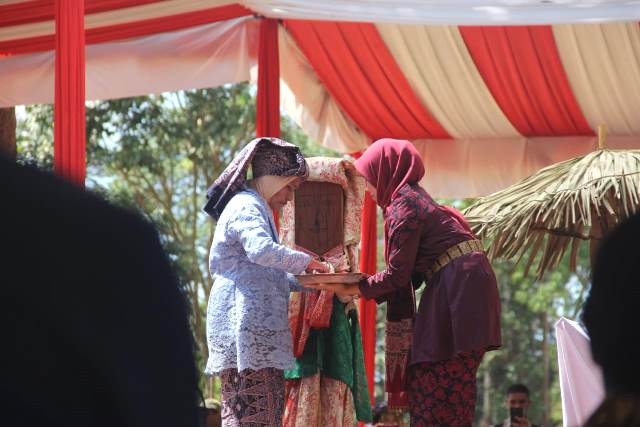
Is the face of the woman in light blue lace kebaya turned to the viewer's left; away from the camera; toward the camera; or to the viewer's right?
to the viewer's right

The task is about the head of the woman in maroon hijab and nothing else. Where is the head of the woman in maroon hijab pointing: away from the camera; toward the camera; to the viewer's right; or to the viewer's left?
to the viewer's left

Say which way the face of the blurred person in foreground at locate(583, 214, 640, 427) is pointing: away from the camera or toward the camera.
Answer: away from the camera

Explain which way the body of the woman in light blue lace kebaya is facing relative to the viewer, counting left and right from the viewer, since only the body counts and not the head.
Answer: facing to the right of the viewer

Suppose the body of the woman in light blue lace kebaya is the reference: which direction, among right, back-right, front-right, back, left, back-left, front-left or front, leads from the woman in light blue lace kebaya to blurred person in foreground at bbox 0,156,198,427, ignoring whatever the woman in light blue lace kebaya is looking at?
right

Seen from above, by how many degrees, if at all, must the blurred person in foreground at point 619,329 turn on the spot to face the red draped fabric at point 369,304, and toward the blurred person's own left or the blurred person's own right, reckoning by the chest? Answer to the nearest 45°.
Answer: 0° — they already face it

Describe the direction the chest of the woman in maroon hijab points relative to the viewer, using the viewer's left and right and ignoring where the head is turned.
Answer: facing to the left of the viewer

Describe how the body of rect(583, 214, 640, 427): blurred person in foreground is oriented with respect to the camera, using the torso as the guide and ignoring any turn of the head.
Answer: away from the camera

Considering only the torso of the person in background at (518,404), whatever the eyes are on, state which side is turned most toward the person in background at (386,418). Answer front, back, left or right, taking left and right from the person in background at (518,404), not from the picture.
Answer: right

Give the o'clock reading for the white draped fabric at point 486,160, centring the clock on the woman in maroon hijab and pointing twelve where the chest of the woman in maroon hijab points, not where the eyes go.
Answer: The white draped fabric is roughly at 3 o'clock from the woman in maroon hijab.

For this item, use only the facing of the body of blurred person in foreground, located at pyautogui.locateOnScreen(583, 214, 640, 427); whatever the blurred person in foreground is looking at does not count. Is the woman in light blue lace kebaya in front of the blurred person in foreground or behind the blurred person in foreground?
in front

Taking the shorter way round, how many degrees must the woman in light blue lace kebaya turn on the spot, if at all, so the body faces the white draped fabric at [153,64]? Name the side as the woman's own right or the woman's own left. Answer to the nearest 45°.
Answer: approximately 90° to the woman's own left

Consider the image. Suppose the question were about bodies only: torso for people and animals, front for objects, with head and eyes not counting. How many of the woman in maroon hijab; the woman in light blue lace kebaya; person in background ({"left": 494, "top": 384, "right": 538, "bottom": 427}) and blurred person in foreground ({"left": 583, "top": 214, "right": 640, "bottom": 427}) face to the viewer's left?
1

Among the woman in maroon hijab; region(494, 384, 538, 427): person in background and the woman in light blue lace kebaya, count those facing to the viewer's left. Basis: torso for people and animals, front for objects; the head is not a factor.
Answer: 1

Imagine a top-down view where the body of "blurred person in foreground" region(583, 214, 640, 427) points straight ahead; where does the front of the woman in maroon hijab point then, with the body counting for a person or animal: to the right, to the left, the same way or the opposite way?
to the left

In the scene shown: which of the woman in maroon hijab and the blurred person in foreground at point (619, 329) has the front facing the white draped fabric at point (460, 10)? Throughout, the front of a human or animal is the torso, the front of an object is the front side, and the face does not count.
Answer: the blurred person in foreground
